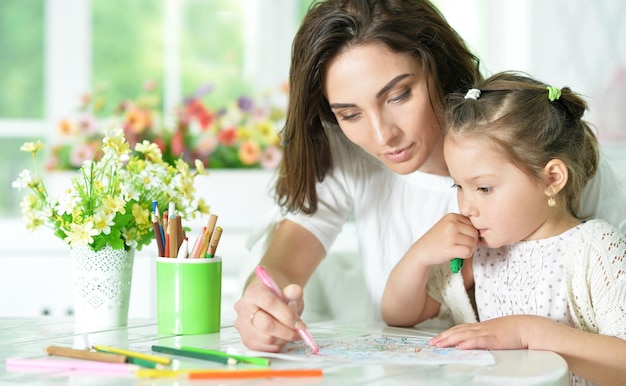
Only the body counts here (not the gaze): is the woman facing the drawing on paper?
yes

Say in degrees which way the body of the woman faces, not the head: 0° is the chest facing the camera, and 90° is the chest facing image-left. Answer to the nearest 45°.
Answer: approximately 0°

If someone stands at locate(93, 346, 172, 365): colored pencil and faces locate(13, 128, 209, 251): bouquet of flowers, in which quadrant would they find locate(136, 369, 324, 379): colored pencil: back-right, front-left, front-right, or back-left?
back-right

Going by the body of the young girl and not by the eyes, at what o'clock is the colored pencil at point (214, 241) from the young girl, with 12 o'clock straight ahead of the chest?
The colored pencil is roughly at 1 o'clock from the young girl.

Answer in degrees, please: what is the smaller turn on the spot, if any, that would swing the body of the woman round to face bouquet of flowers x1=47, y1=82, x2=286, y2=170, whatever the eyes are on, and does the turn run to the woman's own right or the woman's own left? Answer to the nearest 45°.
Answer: approximately 135° to the woman's own right

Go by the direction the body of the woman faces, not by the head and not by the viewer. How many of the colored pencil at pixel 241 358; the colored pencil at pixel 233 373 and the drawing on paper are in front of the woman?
3

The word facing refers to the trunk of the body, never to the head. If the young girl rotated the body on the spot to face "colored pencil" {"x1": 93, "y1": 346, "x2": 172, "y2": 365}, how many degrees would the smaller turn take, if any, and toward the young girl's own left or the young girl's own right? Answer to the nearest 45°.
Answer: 0° — they already face it

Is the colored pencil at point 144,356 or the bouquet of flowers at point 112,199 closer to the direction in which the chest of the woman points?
the colored pencil

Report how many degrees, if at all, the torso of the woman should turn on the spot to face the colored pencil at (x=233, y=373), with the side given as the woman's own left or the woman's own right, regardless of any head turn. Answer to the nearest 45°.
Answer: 0° — they already face it

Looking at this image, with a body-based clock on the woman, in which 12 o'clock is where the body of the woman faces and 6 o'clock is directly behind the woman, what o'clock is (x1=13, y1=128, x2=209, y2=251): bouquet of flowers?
The bouquet of flowers is roughly at 2 o'clock from the woman.
